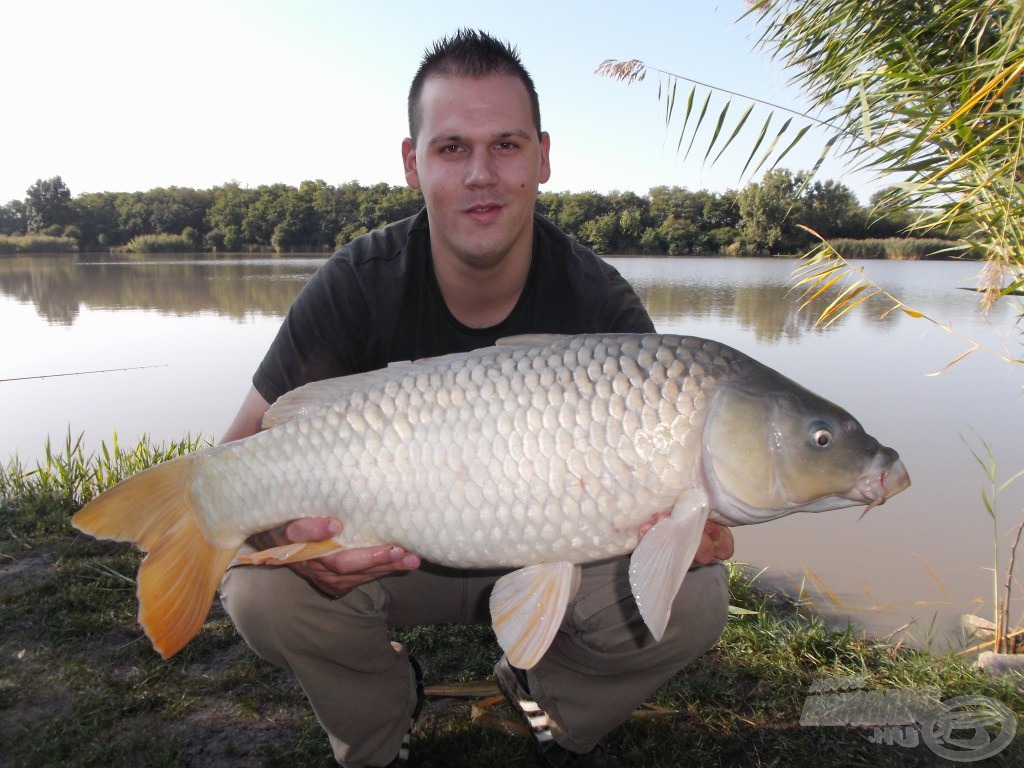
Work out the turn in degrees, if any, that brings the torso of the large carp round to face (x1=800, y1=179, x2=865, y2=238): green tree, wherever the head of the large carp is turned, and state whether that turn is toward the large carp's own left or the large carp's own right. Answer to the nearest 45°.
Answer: approximately 45° to the large carp's own left

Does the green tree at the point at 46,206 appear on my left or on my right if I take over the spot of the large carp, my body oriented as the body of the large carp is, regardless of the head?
on my left

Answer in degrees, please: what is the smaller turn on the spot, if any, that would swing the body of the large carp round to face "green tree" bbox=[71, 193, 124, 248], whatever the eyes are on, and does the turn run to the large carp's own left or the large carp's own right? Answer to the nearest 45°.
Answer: approximately 135° to the large carp's own left

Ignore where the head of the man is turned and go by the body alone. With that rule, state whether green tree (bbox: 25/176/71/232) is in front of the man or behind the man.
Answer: behind

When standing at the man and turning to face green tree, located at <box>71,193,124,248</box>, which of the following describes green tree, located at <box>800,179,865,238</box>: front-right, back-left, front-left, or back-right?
front-right

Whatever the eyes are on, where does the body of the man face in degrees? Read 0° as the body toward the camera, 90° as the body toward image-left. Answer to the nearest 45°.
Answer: approximately 0°

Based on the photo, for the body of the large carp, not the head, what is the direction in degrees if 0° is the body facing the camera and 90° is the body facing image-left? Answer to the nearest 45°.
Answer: approximately 270°

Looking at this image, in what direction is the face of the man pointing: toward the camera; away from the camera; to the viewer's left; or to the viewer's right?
toward the camera

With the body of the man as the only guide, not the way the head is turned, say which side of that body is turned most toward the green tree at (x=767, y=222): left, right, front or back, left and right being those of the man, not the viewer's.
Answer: back
